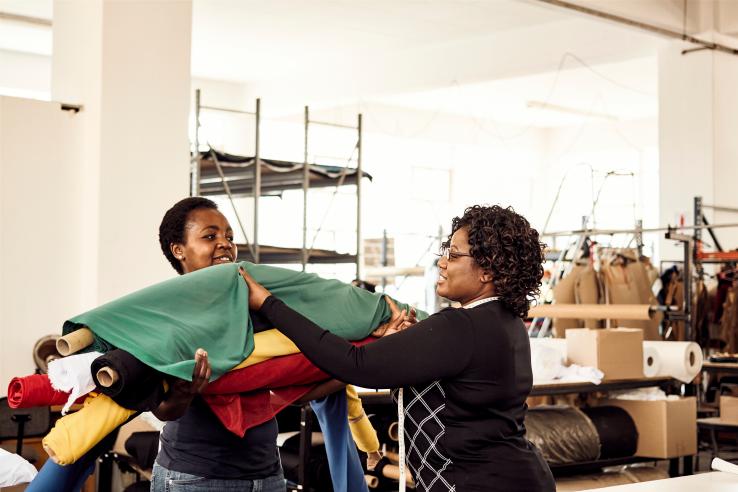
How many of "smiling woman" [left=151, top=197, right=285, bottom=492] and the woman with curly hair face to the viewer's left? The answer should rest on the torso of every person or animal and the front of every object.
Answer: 1

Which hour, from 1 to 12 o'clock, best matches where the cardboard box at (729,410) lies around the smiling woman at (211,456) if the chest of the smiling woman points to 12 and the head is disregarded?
The cardboard box is roughly at 9 o'clock from the smiling woman.

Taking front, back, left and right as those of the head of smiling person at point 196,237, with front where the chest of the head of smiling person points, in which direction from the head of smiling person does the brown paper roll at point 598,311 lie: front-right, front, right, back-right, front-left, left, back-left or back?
left

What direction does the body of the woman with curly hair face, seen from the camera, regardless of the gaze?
to the viewer's left

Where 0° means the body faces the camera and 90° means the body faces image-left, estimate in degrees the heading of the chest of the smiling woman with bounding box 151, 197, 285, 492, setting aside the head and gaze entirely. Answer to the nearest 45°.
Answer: approximately 315°
